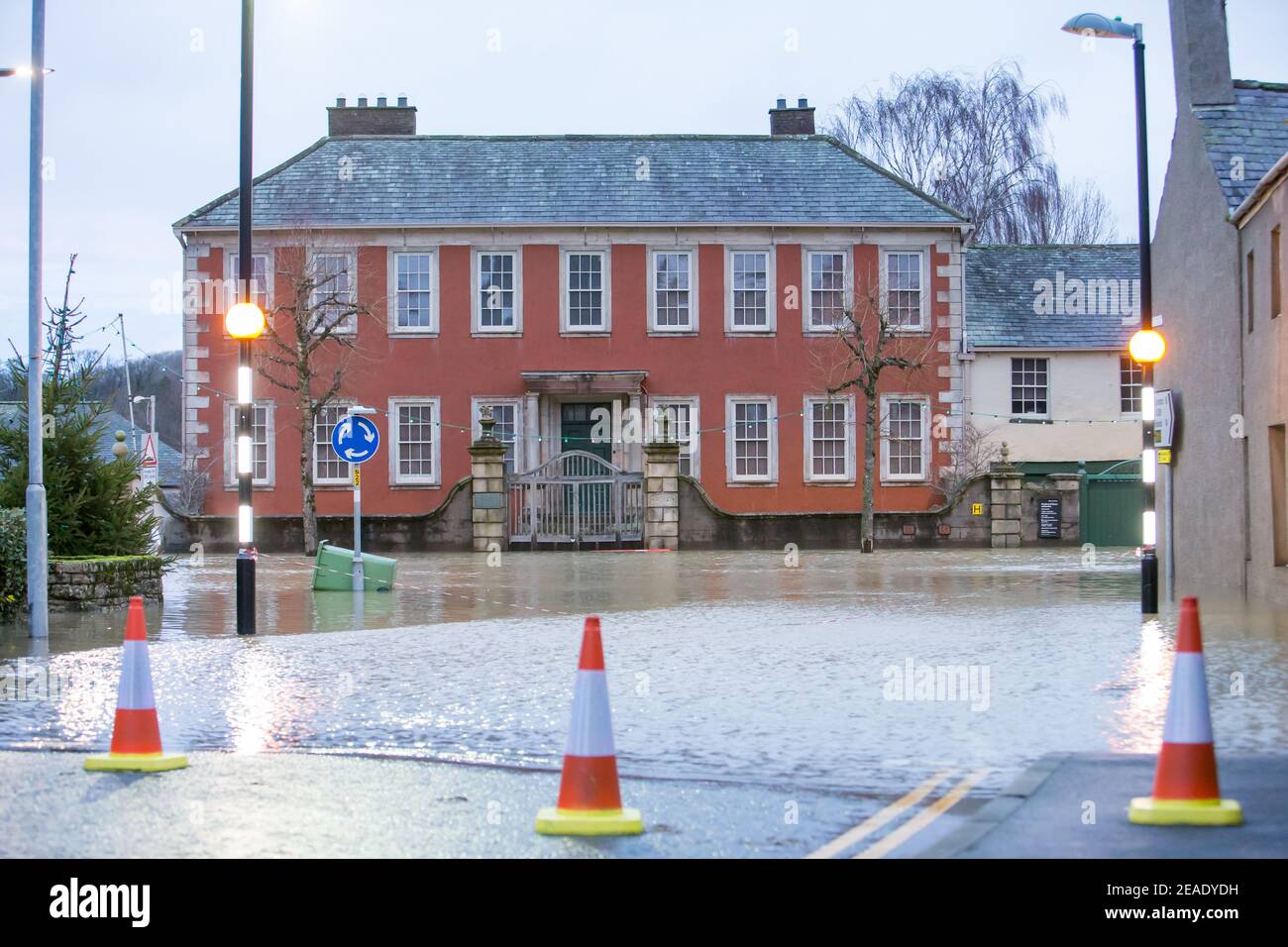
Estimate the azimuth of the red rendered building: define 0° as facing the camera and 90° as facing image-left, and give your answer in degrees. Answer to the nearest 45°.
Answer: approximately 0°

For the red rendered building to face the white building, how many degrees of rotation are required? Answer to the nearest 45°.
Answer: approximately 90° to its left

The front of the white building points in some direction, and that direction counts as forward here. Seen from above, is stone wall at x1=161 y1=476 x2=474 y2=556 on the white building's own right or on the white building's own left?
on the white building's own right

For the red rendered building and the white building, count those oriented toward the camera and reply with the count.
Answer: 2

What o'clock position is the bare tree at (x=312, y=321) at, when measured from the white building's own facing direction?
The bare tree is roughly at 2 o'clock from the white building.

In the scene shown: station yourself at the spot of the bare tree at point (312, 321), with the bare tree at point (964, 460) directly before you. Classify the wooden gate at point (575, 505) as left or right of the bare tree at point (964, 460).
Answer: right

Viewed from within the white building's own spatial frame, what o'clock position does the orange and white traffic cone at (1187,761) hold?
The orange and white traffic cone is roughly at 12 o'clock from the white building.

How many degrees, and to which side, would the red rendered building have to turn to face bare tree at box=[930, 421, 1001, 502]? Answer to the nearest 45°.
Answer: approximately 90° to its left

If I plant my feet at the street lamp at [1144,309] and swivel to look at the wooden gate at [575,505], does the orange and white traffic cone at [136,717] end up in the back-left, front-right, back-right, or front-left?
back-left
